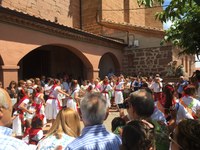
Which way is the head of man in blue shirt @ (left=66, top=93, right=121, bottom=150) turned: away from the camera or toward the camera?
away from the camera

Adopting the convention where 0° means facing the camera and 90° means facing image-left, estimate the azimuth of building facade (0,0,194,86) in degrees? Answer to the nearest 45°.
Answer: approximately 315°

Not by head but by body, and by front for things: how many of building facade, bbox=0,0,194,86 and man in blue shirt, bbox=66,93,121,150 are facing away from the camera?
1

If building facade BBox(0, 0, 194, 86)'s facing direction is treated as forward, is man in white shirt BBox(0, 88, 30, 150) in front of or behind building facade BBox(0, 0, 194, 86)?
in front

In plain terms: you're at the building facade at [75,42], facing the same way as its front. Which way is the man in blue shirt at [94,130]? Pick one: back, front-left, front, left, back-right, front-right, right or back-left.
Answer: front-right

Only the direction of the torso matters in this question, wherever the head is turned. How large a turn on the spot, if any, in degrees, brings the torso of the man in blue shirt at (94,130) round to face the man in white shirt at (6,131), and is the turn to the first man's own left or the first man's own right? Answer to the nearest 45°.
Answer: approximately 135° to the first man's own left

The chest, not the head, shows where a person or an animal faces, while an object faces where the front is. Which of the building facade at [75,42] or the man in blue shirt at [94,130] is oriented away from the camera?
the man in blue shirt

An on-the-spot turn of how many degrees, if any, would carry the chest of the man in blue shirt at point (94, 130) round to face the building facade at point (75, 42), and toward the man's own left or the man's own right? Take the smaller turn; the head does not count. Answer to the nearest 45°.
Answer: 0° — they already face it

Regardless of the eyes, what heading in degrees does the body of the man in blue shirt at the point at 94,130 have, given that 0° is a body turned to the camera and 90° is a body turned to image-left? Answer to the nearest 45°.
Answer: approximately 180°
